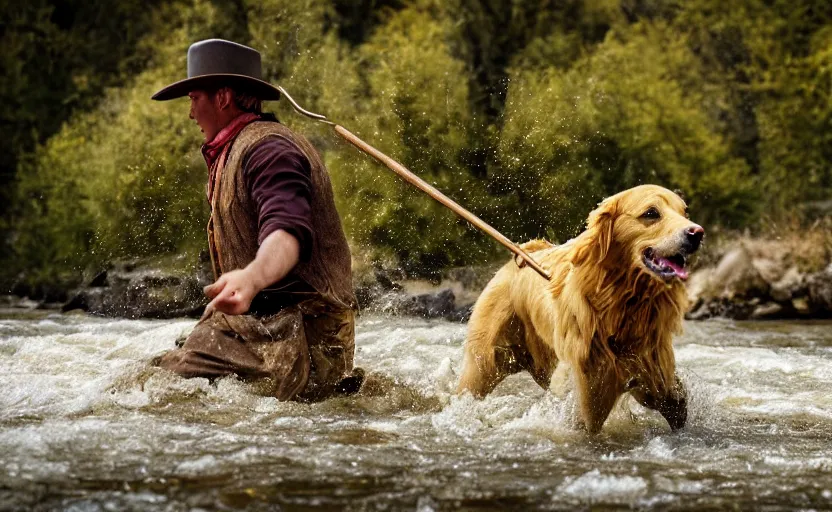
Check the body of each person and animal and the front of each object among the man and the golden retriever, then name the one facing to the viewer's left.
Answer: the man

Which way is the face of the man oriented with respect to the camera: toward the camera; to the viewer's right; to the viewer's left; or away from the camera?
to the viewer's left

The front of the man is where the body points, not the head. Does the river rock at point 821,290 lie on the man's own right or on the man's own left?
on the man's own right

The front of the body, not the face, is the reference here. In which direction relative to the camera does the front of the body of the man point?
to the viewer's left

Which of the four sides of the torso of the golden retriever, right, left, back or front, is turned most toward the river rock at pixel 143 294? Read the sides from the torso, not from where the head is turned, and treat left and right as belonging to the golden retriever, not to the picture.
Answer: back

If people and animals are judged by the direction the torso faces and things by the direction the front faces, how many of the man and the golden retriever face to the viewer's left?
1

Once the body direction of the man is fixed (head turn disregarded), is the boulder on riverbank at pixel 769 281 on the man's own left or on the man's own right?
on the man's own right

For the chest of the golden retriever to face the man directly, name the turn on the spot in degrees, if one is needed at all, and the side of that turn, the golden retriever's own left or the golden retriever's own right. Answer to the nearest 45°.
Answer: approximately 135° to the golden retriever's own right

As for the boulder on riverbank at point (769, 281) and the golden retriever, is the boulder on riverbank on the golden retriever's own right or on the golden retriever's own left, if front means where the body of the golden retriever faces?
on the golden retriever's own left

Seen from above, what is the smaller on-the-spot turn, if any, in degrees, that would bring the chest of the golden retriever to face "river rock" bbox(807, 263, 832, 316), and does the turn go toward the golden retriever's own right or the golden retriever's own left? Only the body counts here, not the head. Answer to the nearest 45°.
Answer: approximately 135° to the golden retriever's own left

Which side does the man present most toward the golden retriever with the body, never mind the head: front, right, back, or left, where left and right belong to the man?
back
